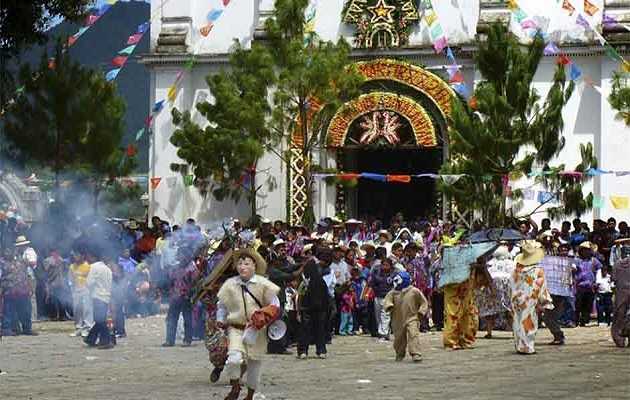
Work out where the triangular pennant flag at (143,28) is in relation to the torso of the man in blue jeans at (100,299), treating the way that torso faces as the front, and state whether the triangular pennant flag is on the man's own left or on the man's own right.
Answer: on the man's own right

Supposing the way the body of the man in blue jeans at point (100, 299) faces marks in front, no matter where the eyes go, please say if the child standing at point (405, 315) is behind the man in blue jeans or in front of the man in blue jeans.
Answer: behind

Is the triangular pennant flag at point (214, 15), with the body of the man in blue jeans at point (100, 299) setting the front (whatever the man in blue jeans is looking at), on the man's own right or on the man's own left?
on the man's own right
